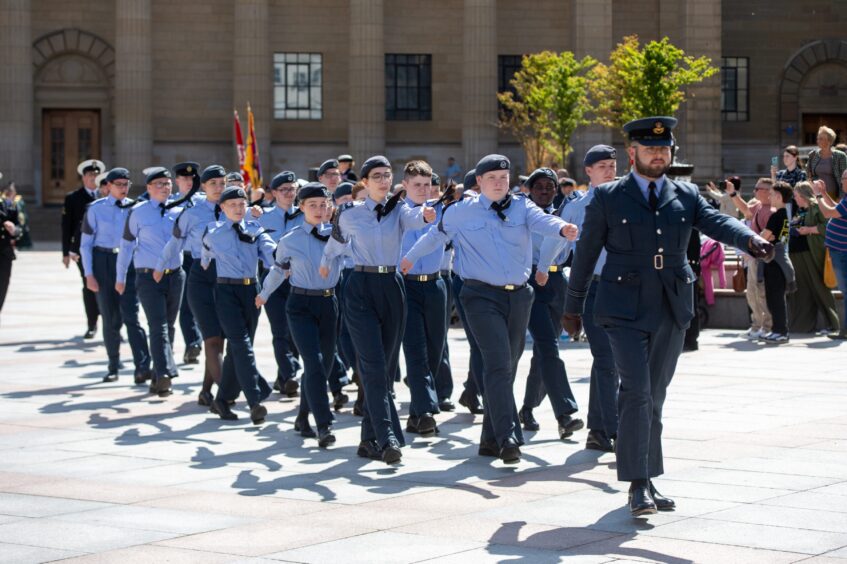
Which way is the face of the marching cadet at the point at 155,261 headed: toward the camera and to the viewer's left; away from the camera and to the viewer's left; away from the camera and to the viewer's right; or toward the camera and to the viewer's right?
toward the camera and to the viewer's right

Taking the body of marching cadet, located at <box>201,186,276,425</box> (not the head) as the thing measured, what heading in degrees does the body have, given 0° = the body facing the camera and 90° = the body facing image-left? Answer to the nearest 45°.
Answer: approximately 315°

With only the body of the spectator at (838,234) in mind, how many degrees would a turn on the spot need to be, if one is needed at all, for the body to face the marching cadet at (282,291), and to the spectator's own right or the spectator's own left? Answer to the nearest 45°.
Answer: approximately 45° to the spectator's own left

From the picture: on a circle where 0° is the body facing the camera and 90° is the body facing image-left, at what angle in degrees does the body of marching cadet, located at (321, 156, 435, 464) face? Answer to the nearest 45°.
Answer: approximately 315°

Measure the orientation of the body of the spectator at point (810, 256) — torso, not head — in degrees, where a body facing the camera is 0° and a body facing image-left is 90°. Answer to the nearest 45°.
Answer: approximately 90°

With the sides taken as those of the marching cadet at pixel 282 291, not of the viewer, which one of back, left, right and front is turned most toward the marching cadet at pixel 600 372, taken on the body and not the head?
front

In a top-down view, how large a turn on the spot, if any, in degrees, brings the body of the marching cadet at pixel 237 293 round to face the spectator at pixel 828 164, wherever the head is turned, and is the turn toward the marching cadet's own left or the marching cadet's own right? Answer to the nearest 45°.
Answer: approximately 90° to the marching cadet's own left

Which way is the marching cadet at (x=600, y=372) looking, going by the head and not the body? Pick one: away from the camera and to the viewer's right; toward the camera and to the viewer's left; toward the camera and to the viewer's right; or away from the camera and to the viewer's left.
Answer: toward the camera and to the viewer's right

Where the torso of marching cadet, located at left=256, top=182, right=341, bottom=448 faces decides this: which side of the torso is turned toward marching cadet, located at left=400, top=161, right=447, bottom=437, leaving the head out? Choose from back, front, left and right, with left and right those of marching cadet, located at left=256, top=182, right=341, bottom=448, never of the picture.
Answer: left

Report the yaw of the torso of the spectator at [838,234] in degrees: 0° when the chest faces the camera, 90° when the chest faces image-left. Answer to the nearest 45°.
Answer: approximately 90°

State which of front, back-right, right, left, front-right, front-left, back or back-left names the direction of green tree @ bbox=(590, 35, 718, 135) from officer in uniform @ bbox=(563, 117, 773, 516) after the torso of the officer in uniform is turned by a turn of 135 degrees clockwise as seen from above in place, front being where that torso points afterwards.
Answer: right

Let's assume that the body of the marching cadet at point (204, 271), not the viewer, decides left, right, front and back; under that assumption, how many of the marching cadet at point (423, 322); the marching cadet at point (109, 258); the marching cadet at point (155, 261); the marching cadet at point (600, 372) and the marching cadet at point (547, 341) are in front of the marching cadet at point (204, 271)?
3

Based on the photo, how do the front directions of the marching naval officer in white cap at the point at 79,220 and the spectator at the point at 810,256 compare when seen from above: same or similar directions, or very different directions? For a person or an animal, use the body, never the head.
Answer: very different directions

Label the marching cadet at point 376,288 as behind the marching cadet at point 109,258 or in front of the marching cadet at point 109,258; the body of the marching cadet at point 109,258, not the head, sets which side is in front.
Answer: in front
